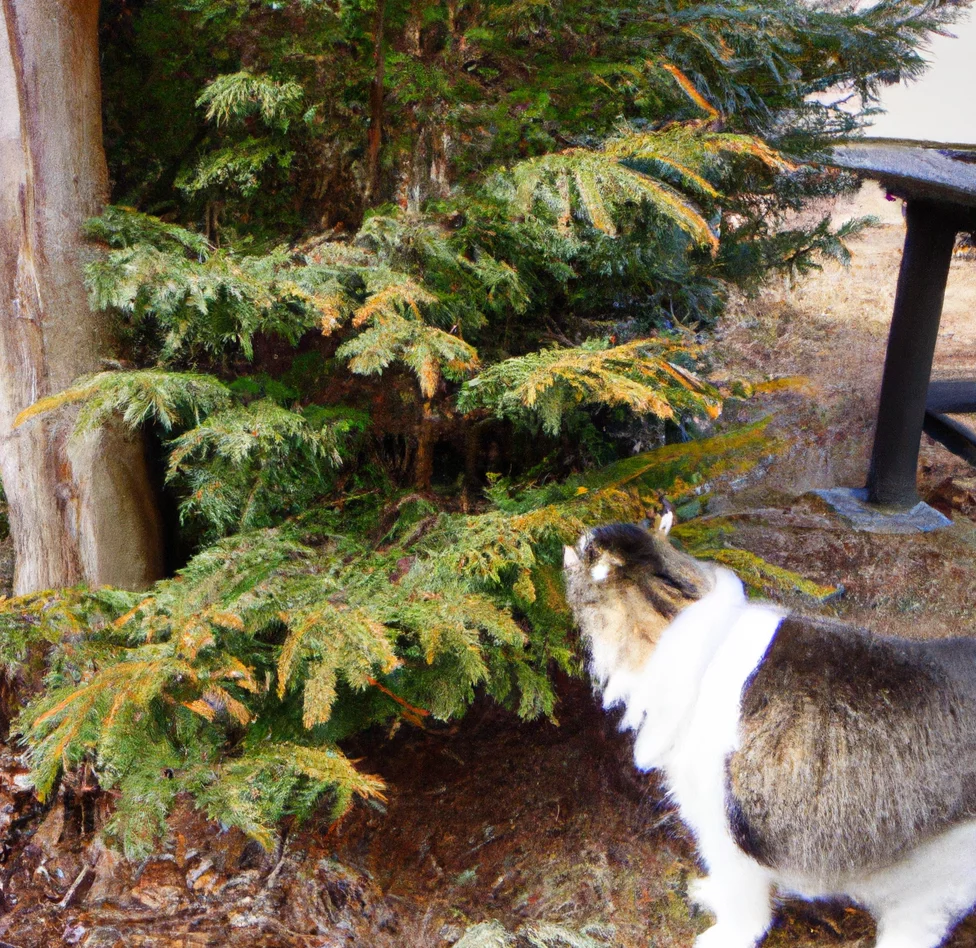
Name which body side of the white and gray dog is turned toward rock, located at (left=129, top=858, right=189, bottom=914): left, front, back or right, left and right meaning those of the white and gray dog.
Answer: front

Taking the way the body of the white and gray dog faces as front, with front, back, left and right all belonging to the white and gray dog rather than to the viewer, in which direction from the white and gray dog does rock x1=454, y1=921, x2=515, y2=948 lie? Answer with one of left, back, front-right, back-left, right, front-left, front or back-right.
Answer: front-left

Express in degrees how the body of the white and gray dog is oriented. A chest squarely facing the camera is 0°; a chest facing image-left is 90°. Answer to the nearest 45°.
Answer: approximately 90°

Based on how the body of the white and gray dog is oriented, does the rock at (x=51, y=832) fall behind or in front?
in front

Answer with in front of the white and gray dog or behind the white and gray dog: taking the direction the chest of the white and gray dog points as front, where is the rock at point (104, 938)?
in front

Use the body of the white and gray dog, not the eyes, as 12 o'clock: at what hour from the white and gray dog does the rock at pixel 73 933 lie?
The rock is roughly at 11 o'clock from the white and gray dog.

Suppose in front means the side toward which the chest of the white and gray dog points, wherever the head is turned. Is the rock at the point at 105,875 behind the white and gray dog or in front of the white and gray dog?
in front
